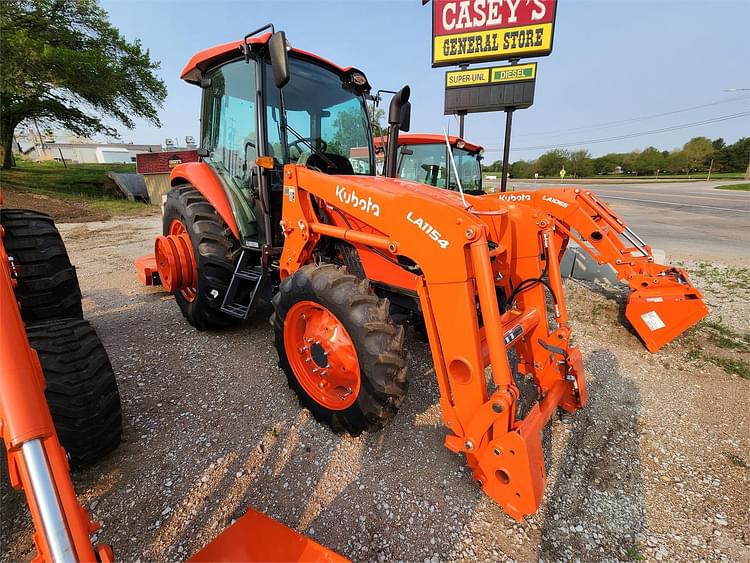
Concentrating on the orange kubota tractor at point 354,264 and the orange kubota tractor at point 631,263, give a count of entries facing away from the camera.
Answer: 0

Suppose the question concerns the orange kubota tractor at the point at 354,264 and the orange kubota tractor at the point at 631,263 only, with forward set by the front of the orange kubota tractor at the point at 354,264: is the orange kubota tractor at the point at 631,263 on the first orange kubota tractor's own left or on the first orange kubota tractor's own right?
on the first orange kubota tractor's own left

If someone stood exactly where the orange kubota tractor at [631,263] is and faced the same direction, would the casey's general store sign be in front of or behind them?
behind

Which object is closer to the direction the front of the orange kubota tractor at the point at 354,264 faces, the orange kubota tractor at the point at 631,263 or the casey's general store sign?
the orange kubota tractor

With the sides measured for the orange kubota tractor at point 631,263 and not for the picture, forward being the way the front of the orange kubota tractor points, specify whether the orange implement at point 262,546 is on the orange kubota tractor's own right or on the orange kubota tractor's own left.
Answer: on the orange kubota tractor's own right

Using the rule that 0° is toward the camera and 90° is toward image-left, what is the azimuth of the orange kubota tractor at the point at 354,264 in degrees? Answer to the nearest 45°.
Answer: approximately 315°

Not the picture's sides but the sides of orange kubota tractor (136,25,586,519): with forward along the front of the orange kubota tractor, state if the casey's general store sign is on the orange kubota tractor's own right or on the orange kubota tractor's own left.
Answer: on the orange kubota tractor's own left

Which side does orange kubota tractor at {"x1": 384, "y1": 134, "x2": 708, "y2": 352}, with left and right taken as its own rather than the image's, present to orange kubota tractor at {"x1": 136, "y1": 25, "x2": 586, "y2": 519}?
right

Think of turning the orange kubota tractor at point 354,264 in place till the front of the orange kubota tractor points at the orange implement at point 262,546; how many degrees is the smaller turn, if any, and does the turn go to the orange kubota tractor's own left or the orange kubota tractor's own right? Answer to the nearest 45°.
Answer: approximately 45° to the orange kubota tractor's own right
